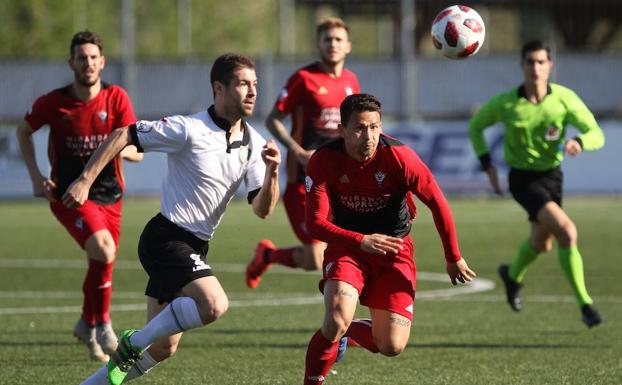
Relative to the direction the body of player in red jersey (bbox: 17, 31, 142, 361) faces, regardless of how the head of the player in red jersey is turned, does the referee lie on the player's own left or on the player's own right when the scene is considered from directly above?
on the player's own left

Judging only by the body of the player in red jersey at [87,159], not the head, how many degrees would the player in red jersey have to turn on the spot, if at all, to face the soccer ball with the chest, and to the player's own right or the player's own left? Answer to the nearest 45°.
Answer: approximately 90° to the player's own left

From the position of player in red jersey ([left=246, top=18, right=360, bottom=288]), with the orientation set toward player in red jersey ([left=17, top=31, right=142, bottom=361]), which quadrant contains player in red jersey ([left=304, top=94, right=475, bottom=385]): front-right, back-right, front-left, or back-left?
front-left

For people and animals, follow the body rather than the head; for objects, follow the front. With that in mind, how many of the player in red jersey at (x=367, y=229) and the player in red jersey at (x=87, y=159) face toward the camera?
2

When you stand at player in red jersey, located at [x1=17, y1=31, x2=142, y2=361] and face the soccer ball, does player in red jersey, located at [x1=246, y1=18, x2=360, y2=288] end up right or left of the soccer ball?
left

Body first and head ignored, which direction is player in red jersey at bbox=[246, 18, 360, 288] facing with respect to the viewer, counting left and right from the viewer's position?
facing the viewer and to the right of the viewer

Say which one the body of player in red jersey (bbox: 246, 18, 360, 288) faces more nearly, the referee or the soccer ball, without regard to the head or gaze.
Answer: the soccer ball

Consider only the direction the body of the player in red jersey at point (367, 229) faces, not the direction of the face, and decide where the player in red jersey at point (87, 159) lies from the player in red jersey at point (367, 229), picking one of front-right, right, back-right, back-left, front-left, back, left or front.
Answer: back-right

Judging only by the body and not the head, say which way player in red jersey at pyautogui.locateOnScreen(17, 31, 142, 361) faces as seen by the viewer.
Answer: toward the camera
